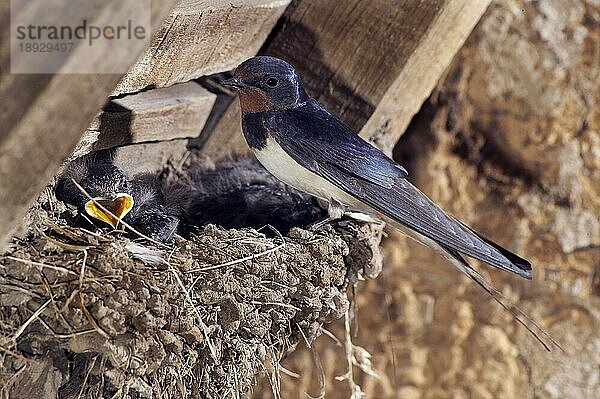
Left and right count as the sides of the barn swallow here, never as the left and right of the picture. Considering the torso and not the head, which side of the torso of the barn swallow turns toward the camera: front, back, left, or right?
left
